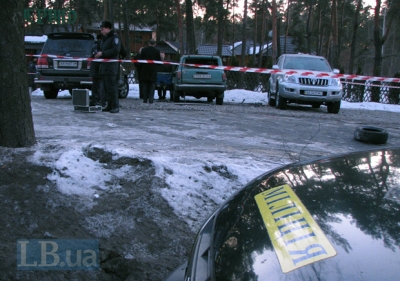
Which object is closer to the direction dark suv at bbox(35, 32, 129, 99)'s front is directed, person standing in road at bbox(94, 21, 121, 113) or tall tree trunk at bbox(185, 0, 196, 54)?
the tall tree trunk

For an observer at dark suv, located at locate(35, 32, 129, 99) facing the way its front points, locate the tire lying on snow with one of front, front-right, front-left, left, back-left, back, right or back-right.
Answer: right

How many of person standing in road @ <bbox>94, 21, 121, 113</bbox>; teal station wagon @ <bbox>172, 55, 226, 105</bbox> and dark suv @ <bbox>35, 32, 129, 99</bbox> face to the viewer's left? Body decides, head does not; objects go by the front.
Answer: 1

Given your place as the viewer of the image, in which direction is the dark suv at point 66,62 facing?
facing away from the viewer and to the right of the viewer

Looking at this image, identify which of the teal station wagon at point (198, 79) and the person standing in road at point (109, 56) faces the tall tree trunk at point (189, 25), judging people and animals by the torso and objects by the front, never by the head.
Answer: the teal station wagon

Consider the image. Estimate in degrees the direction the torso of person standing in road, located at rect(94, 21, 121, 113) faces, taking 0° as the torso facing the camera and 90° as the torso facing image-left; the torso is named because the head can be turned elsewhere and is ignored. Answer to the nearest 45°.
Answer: approximately 90°

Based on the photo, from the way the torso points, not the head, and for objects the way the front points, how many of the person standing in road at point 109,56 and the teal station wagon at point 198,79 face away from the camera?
1

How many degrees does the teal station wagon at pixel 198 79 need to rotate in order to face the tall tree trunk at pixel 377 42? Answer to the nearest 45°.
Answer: approximately 45° to its right

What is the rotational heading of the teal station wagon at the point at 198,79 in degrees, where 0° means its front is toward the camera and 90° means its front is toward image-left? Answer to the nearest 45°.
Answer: approximately 180°

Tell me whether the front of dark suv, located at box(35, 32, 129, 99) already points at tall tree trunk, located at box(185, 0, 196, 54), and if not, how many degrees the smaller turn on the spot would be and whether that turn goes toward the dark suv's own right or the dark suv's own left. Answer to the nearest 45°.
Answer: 0° — it already faces it

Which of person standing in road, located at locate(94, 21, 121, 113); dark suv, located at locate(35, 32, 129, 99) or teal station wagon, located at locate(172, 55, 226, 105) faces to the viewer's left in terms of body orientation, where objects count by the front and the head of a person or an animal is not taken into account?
the person standing in road

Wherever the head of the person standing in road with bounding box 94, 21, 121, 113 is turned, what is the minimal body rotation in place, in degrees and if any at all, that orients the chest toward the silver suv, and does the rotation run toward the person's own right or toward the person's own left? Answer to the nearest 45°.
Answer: approximately 135° to the person's own right

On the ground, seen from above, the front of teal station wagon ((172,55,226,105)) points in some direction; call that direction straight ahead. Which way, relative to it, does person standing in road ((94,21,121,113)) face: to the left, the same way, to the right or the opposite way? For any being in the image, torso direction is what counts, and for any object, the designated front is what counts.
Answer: to the left

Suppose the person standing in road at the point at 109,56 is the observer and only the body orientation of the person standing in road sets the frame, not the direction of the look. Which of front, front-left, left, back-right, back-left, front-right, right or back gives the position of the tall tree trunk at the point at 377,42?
back-right

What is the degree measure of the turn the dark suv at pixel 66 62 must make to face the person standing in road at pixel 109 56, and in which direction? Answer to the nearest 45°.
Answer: approximately 135° to its right

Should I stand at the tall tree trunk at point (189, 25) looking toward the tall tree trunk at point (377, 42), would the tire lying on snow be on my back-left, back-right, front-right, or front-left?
front-right
